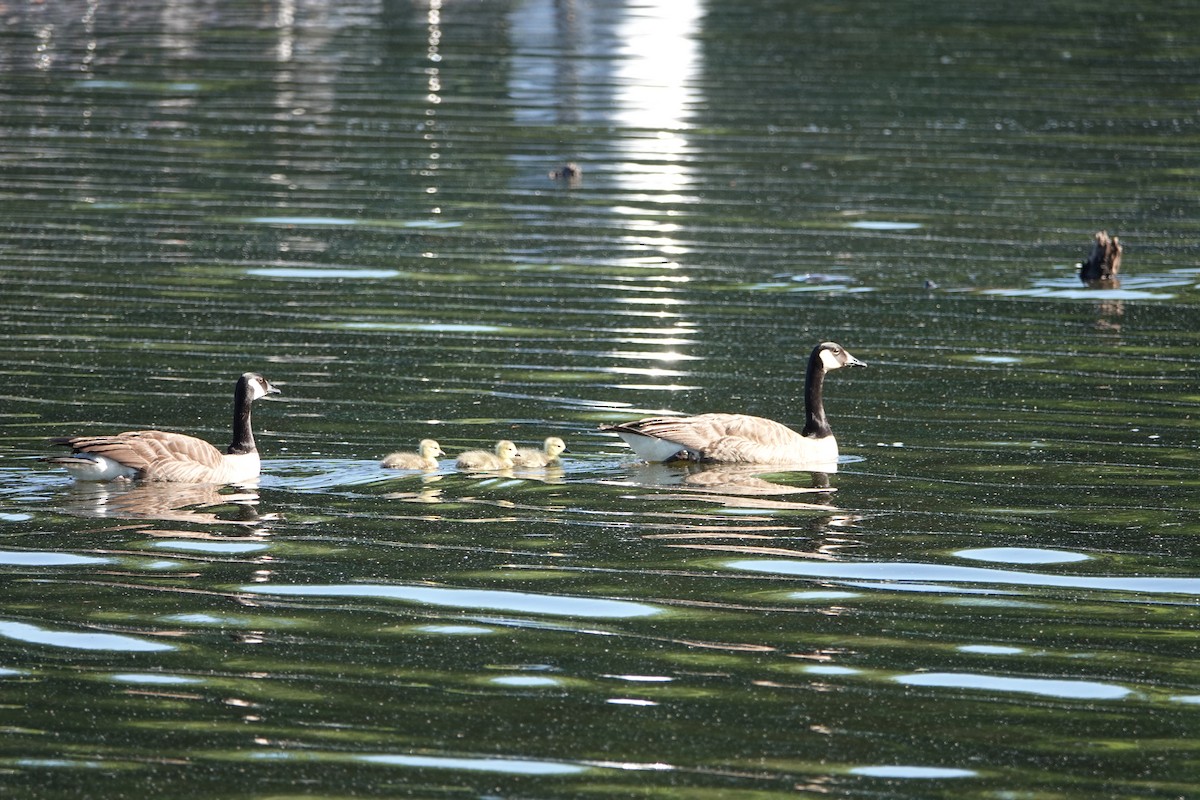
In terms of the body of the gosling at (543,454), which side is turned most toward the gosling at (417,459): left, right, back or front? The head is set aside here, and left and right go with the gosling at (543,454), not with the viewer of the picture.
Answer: back

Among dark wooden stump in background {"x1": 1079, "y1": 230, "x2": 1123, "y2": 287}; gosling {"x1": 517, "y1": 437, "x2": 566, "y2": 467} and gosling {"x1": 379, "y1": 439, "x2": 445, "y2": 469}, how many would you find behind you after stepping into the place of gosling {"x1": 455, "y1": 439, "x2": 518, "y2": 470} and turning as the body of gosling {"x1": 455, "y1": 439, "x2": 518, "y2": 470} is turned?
1

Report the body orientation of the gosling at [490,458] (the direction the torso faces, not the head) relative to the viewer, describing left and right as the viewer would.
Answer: facing to the right of the viewer

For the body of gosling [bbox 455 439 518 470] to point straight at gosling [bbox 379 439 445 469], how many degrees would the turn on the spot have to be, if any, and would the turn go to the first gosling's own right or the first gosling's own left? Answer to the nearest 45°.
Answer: approximately 180°

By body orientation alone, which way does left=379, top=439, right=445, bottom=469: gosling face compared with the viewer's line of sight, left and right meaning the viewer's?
facing to the right of the viewer

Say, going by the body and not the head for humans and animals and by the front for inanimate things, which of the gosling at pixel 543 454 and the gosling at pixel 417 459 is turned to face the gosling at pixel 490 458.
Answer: the gosling at pixel 417 459

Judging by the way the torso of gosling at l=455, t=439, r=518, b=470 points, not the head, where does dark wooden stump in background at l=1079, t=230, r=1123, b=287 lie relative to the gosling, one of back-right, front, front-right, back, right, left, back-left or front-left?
front-left

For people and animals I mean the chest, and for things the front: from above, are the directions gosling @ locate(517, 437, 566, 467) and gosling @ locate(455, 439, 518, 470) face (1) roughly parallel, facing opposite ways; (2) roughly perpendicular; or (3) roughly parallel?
roughly parallel

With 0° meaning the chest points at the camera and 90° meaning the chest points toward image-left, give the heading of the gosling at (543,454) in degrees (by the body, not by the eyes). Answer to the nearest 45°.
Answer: approximately 270°

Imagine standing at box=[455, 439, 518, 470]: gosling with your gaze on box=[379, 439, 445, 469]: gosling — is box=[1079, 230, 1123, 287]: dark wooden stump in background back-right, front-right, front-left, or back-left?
back-right

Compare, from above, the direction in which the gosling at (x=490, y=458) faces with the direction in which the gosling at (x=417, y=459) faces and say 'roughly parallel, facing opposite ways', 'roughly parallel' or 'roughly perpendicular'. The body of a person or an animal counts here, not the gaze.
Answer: roughly parallel

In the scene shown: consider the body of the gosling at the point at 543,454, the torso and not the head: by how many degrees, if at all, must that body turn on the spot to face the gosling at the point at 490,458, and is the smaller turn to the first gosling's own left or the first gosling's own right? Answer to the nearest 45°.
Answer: approximately 135° to the first gosling's own right
